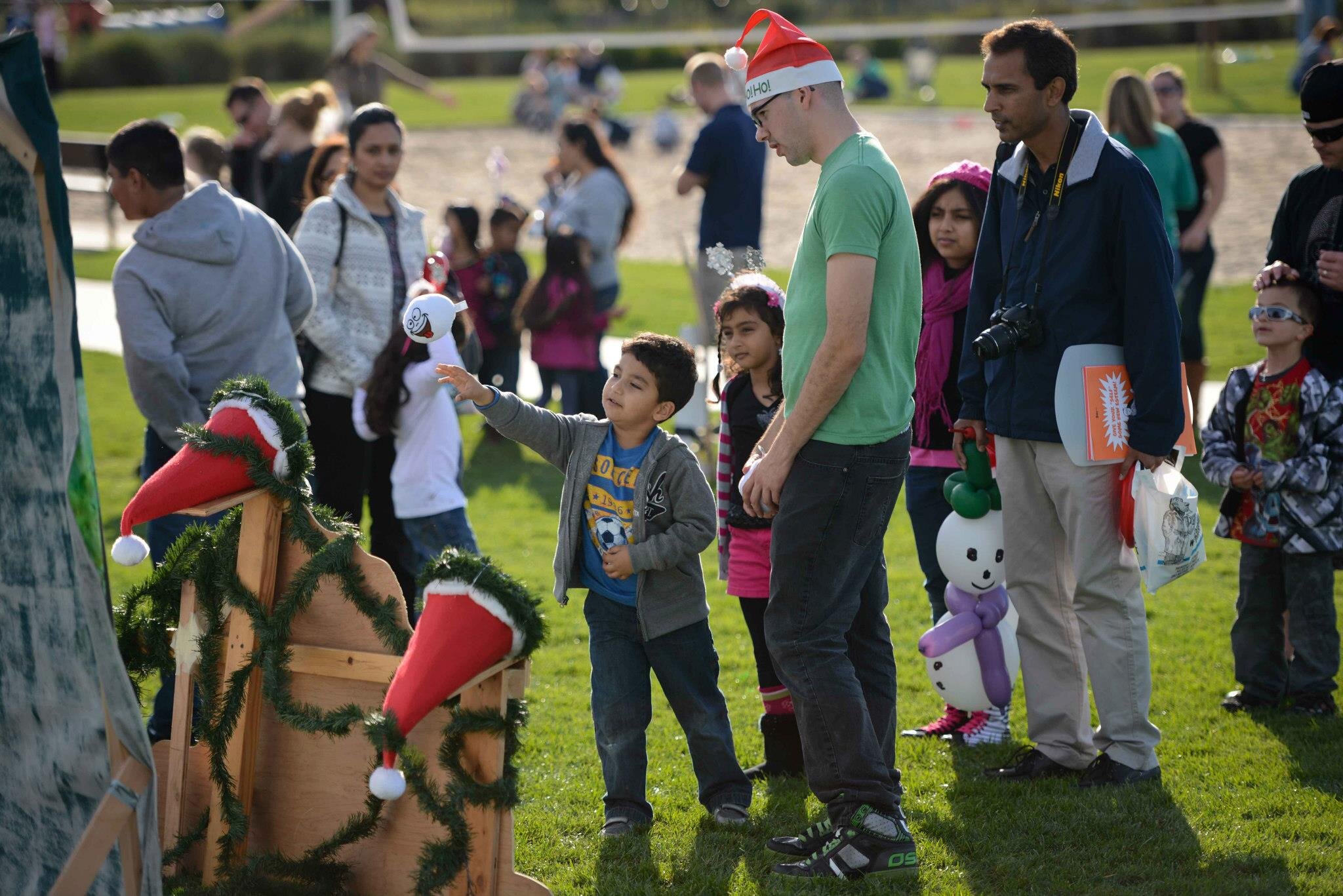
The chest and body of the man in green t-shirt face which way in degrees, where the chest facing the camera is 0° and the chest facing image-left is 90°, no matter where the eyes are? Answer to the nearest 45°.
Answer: approximately 90°

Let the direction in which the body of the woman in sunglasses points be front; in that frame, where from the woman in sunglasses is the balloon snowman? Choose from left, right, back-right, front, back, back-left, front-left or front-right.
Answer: front-left

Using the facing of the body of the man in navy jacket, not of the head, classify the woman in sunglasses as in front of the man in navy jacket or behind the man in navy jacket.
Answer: behind

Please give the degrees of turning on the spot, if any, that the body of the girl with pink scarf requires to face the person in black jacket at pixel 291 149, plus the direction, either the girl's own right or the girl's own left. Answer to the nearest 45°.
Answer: approximately 90° to the girl's own right

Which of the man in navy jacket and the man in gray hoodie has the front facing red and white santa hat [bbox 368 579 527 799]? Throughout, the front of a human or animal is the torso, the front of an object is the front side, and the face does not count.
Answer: the man in navy jacket

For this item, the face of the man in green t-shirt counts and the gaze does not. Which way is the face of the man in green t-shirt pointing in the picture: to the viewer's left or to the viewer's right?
to the viewer's left

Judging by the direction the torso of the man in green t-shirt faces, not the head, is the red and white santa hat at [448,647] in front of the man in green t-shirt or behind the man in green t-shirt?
in front

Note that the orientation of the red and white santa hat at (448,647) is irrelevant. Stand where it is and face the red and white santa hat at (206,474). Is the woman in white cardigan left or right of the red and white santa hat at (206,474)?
right

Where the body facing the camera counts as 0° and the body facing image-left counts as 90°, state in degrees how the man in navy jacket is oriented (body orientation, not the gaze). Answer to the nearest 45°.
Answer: approximately 45°

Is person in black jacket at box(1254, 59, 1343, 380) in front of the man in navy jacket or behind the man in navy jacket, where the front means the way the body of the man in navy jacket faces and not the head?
behind

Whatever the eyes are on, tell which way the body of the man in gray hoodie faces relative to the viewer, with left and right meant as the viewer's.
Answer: facing away from the viewer and to the left of the viewer

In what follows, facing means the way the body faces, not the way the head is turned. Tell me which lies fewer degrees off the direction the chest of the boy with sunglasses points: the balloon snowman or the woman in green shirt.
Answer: the balloon snowman

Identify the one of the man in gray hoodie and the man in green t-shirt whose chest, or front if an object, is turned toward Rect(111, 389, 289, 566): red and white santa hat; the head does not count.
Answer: the man in green t-shirt
